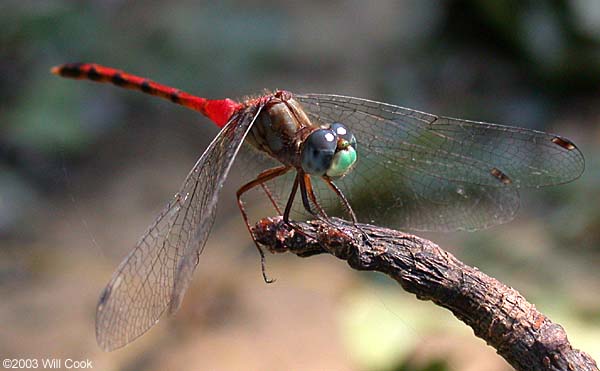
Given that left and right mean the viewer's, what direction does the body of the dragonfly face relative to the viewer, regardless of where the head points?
facing the viewer and to the right of the viewer
